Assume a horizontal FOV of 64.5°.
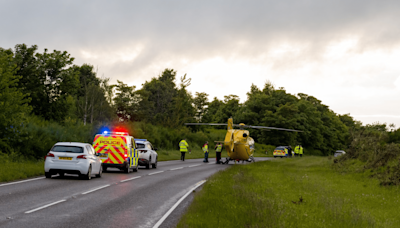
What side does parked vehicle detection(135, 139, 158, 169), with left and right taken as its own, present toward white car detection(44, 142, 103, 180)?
back

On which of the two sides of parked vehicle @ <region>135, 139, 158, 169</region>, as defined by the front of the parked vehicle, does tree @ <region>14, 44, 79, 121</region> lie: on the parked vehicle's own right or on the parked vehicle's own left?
on the parked vehicle's own left

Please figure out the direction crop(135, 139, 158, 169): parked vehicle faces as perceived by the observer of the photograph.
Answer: facing away from the viewer and to the right of the viewer

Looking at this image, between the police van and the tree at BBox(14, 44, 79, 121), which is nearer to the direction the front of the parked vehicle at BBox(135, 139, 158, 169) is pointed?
the tree
